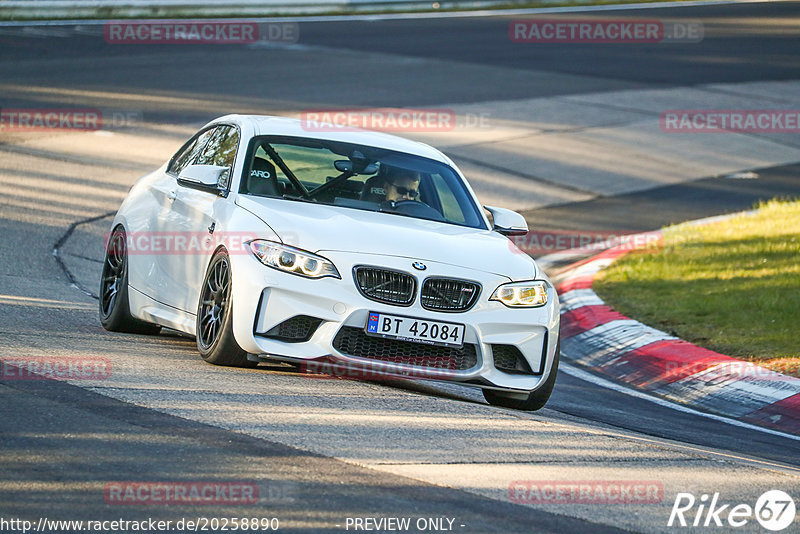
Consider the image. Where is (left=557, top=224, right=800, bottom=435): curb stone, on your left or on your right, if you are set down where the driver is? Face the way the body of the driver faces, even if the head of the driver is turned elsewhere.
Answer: on your left

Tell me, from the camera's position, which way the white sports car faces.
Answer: facing the viewer and to the right of the viewer

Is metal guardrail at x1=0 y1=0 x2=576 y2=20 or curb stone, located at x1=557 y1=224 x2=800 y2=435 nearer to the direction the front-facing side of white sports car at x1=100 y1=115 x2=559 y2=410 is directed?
the curb stone

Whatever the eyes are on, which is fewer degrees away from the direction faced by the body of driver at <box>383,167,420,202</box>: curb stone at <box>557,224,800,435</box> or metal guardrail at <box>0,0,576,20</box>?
the curb stone

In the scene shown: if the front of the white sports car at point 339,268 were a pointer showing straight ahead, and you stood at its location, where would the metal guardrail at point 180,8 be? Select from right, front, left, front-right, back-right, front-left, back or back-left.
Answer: back-left

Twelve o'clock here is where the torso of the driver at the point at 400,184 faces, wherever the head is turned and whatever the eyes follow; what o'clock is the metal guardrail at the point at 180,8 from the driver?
The metal guardrail is roughly at 7 o'clock from the driver.

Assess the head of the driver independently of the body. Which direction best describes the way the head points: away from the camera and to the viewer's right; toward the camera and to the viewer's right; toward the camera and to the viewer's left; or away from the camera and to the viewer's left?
toward the camera and to the viewer's right

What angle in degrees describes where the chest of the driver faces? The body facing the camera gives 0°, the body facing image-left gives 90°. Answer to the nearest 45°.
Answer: approximately 315°
